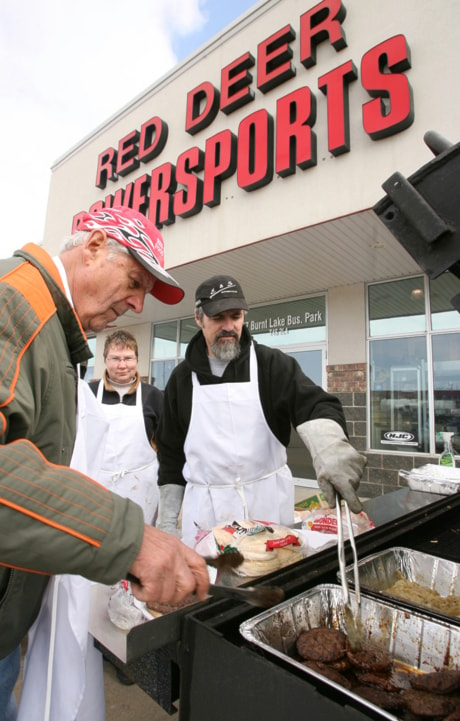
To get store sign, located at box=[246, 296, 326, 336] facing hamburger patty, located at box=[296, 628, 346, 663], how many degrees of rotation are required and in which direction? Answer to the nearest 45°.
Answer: approximately 45° to its left

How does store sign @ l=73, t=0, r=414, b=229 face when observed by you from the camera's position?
facing the viewer and to the left of the viewer

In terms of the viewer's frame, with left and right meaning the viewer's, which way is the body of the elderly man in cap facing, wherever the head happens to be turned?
facing to the right of the viewer

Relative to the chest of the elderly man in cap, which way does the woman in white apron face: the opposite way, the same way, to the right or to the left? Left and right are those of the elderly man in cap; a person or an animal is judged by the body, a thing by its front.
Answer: to the right

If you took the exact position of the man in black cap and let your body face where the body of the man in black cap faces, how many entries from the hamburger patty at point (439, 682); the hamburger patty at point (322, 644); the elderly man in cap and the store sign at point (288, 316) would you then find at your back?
1

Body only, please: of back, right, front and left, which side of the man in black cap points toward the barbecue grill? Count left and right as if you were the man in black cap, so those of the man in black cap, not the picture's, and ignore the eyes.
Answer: front

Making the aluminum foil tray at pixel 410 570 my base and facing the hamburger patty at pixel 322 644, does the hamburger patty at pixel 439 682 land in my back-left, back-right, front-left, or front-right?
front-left

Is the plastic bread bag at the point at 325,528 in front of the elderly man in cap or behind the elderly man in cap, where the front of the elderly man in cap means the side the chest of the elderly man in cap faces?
in front

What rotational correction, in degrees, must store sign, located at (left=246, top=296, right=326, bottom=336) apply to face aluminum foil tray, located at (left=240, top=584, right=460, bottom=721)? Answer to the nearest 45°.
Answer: approximately 45° to its left

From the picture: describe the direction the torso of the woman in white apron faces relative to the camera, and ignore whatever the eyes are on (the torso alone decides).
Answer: toward the camera

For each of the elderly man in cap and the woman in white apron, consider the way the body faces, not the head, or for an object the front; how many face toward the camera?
1

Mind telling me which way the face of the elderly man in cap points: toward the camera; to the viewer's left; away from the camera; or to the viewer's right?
to the viewer's right

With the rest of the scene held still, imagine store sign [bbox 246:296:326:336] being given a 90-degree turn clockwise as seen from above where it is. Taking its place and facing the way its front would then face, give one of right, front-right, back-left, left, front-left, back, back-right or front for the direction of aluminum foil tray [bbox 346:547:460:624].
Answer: back-left

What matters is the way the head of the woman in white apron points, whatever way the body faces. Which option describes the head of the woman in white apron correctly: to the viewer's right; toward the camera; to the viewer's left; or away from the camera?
toward the camera

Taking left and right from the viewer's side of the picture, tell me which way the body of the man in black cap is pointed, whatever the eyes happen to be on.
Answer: facing the viewer

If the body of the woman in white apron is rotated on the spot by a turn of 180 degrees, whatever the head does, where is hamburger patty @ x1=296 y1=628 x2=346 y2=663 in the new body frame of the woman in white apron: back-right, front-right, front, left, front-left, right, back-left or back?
back

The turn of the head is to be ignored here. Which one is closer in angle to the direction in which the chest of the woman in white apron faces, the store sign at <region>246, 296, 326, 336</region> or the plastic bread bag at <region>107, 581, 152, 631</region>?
the plastic bread bag
